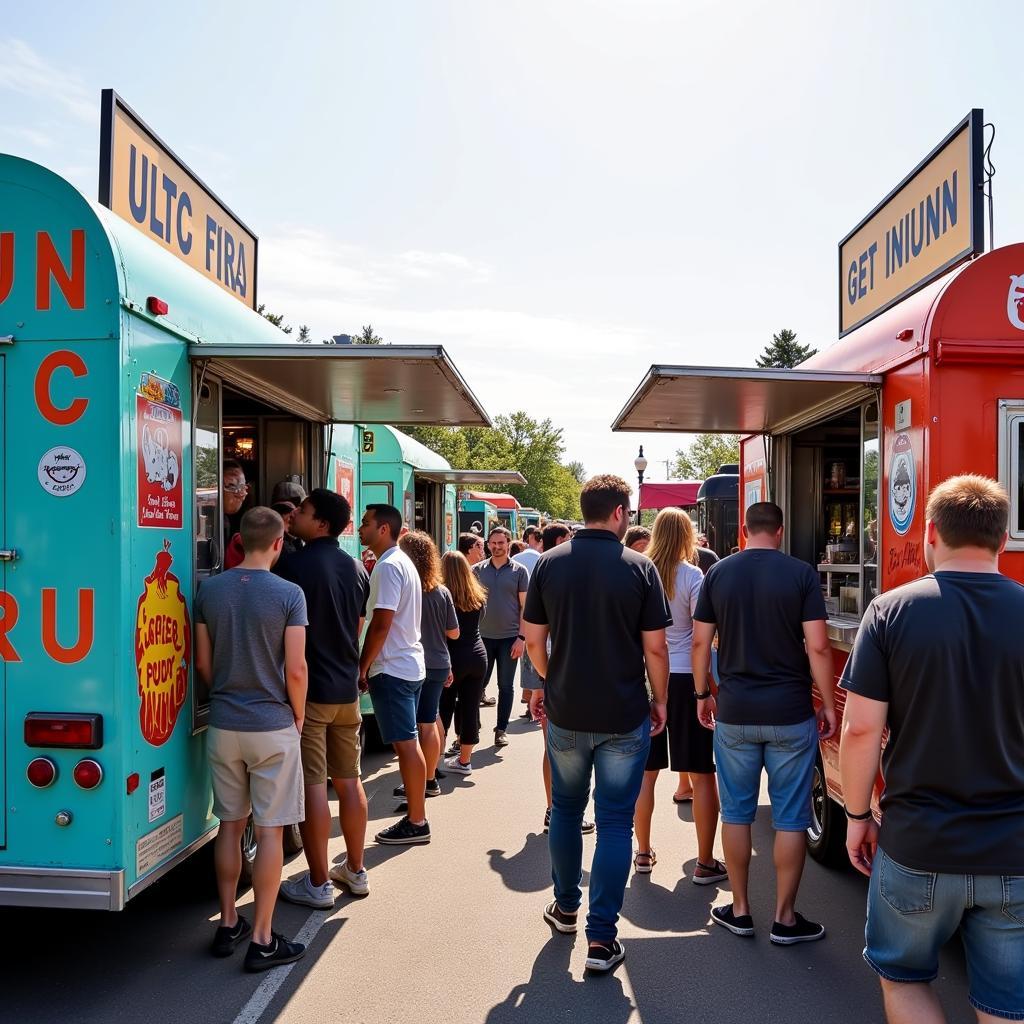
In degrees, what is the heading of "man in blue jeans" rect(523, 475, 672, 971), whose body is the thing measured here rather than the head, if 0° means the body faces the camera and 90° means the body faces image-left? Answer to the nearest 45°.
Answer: approximately 180°

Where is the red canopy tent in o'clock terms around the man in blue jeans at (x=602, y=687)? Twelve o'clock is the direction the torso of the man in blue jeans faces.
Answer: The red canopy tent is roughly at 12 o'clock from the man in blue jeans.

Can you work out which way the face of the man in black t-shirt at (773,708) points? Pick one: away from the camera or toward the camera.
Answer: away from the camera

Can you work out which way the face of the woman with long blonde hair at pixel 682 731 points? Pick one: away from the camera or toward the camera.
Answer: away from the camera

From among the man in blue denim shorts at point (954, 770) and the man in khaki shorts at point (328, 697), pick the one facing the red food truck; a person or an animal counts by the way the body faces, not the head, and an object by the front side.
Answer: the man in blue denim shorts

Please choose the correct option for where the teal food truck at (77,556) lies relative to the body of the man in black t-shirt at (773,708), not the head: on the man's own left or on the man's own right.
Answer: on the man's own left

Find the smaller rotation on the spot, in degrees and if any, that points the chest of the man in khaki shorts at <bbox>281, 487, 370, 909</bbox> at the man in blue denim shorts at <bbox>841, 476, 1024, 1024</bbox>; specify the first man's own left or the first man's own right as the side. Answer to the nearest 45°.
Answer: approximately 180°

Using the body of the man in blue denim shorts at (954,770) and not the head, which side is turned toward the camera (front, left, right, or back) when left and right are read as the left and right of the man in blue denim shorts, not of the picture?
back

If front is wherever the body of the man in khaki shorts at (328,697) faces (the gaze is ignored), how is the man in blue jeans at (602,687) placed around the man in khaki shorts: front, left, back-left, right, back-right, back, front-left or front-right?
back

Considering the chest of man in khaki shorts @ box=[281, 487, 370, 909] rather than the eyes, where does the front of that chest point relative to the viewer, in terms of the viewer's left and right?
facing away from the viewer and to the left of the viewer

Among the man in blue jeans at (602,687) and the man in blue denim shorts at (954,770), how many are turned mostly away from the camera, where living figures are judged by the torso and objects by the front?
2

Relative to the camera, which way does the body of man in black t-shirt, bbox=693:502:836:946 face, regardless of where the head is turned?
away from the camera
